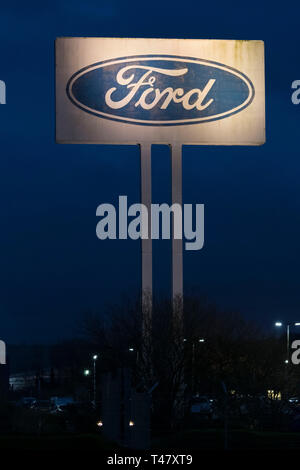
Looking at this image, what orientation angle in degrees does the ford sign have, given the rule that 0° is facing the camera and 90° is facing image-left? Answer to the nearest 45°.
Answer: approximately 0°
